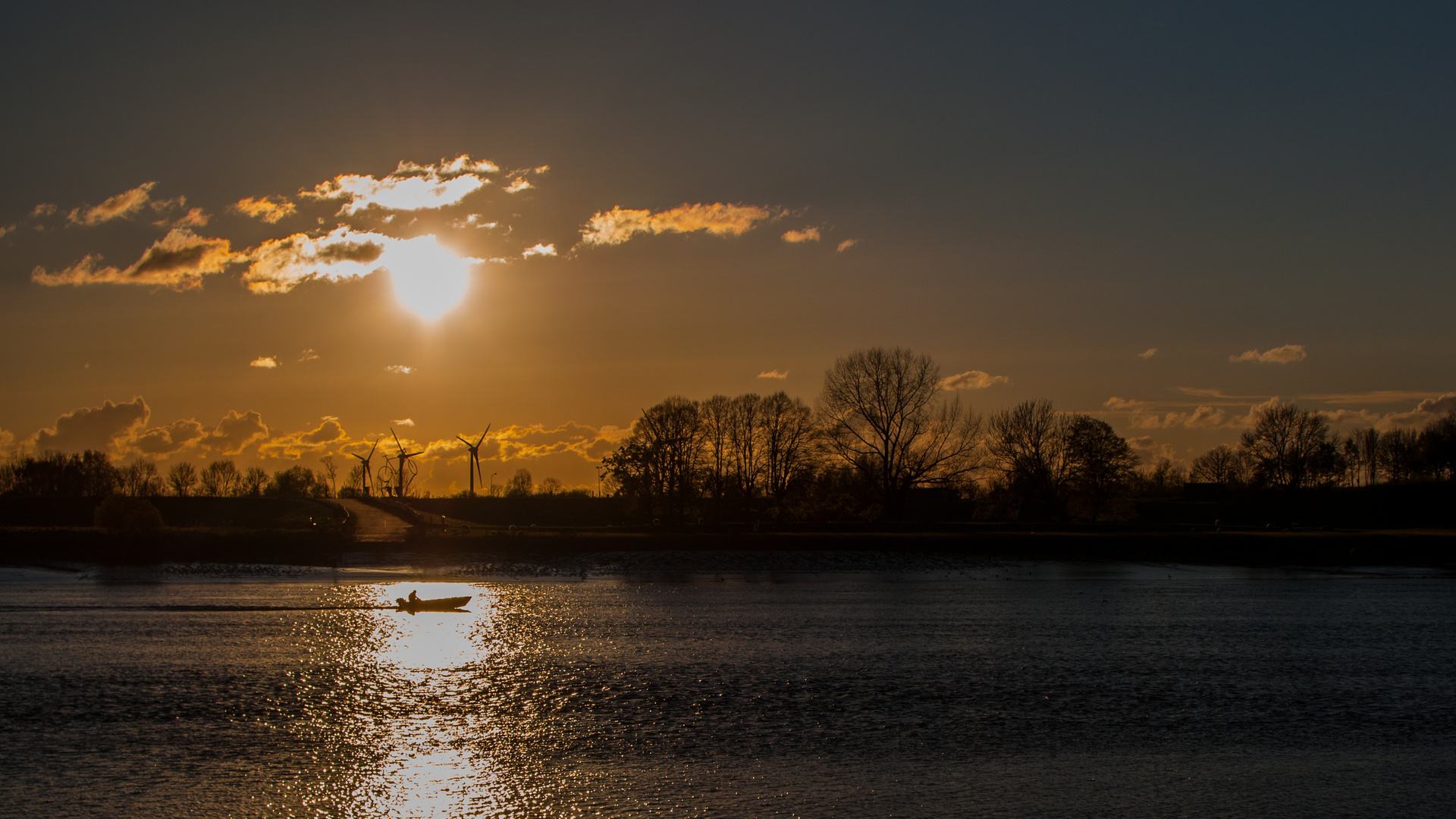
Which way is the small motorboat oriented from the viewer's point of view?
to the viewer's right
